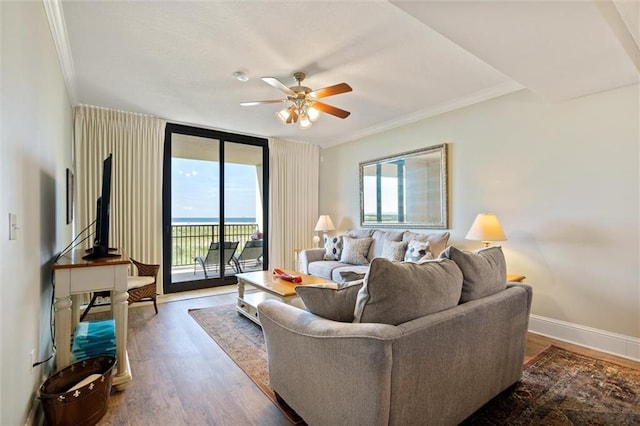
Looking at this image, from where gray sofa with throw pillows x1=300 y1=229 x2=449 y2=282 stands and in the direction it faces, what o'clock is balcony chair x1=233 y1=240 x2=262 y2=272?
The balcony chair is roughly at 2 o'clock from the gray sofa with throw pillows.

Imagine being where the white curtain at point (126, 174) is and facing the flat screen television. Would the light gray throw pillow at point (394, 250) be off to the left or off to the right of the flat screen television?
left

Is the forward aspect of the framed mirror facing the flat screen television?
yes

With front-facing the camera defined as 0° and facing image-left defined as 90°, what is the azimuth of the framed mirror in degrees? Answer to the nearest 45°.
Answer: approximately 45°

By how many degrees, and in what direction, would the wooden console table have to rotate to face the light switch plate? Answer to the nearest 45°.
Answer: approximately 135° to its right

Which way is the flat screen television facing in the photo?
to the viewer's right

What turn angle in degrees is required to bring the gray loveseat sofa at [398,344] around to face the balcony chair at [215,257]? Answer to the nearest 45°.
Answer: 0° — it already faces it

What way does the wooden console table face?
to the viewer's right

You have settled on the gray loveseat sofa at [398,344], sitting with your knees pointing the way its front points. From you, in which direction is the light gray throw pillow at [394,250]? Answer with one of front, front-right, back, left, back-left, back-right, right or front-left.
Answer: front-right

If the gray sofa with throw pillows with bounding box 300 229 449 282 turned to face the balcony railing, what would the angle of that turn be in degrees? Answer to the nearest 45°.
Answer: approximately 45° to its right

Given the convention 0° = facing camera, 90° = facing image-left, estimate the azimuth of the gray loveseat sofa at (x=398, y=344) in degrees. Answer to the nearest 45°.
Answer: approximately 135°

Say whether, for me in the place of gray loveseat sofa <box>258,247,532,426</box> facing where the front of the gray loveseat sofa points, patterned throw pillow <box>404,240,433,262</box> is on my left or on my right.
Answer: on my right

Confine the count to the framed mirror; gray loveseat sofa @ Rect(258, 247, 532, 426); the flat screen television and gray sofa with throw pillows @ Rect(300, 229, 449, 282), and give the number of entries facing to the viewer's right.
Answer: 1
